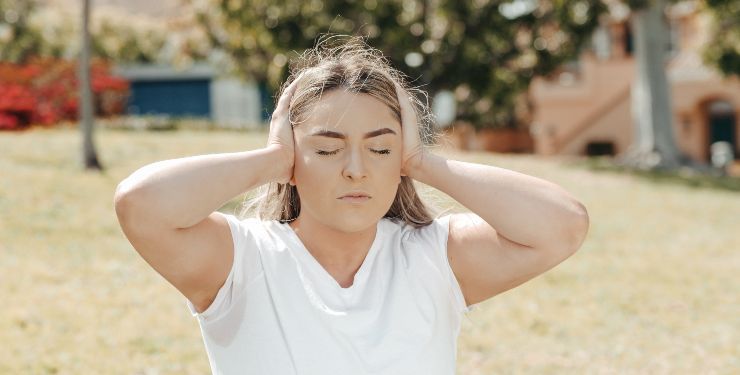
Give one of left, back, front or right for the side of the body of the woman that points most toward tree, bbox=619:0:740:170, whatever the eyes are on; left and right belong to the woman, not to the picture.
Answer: back

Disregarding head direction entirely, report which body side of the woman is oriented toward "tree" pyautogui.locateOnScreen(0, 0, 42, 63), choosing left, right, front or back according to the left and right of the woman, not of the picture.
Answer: back

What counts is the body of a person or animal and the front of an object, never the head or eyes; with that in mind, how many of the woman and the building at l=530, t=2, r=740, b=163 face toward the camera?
2

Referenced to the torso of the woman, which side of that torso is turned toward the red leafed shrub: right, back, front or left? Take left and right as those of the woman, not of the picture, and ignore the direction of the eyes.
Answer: back

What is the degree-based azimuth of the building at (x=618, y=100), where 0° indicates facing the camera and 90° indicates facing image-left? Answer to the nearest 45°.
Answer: approximately 0°

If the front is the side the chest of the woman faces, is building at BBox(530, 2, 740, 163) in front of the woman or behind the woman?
behind
